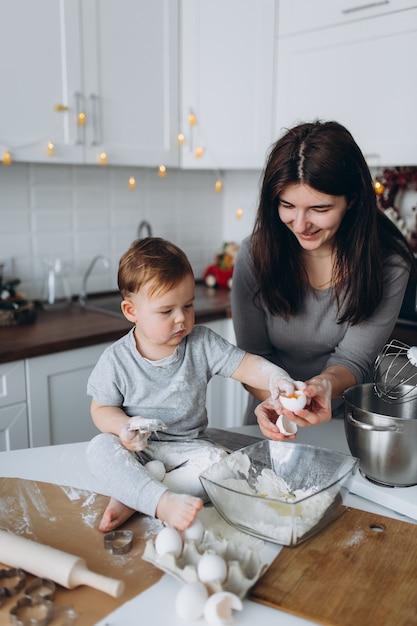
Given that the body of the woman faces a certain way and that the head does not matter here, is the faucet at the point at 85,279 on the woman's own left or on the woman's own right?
on the woman's own right

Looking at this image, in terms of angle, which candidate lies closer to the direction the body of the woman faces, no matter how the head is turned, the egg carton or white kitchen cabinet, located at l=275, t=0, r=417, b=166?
the egg carton

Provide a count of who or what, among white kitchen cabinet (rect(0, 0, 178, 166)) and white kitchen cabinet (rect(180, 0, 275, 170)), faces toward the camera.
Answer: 2

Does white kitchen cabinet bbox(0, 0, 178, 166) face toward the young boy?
yes

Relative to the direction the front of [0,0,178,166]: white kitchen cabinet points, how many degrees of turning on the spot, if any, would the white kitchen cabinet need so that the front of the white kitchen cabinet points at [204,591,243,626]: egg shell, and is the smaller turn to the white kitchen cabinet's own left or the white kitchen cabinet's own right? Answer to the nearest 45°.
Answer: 0° — it already faces it

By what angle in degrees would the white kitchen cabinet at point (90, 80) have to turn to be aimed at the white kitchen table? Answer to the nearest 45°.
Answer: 0° — it already faces it

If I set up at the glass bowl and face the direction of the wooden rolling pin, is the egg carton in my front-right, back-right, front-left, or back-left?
front-left

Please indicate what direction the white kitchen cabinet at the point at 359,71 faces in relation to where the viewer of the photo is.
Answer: facing the viewer and to the left of the viewer

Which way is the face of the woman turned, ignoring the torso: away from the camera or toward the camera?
toward the camera

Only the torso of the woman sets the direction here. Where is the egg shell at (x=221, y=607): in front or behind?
in front

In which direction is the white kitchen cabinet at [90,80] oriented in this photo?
toward the camera

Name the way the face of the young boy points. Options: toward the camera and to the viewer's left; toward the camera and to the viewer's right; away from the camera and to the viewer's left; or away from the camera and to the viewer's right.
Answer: toward the camera and to the viewer's right
